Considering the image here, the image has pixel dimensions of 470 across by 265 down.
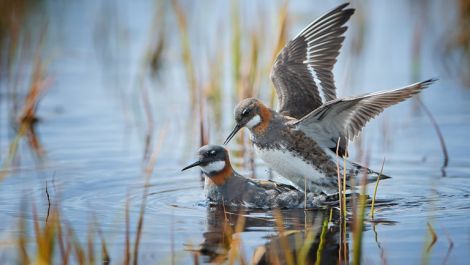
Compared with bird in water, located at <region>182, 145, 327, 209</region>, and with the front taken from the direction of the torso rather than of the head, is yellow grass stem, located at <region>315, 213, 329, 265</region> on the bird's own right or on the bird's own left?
on the bird's own left

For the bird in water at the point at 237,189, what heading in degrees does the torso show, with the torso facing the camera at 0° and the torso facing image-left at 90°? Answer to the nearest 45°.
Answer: approximately 90°
